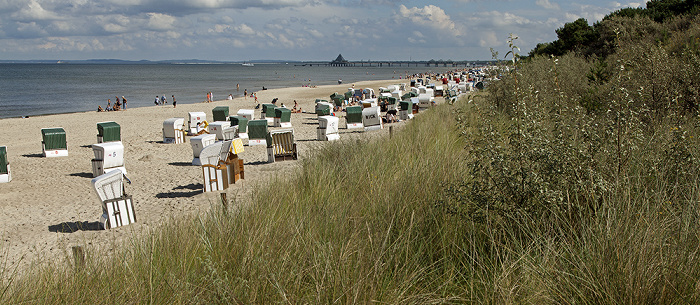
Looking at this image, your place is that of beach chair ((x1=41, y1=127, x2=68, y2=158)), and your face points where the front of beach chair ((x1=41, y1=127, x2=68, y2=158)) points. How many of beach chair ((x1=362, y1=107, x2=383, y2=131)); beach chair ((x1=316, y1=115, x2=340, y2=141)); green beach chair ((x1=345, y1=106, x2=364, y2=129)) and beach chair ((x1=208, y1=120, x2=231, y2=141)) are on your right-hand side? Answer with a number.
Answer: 4

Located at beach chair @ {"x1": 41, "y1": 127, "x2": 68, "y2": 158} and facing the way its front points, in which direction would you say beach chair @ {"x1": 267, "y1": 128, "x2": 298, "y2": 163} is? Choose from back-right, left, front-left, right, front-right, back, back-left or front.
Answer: back-right

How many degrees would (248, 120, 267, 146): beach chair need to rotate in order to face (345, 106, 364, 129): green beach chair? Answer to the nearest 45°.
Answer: approximately 45° to its right

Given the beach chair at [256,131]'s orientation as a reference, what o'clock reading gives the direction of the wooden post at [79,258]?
The wooden post is roughly at 6 o'clock from the beach chair.

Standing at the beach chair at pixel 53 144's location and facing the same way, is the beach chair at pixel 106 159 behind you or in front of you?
behind

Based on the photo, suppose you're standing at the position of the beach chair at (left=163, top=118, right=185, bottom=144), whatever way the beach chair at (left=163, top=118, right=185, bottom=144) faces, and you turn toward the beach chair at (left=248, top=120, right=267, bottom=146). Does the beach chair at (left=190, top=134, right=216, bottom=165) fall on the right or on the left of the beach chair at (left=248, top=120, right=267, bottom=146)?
right

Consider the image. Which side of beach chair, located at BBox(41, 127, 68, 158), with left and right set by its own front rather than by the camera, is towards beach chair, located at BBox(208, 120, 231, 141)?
right

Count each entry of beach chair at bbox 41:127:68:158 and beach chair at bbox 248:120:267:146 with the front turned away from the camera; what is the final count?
2

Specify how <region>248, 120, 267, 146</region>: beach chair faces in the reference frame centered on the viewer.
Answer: facing away from the viewer

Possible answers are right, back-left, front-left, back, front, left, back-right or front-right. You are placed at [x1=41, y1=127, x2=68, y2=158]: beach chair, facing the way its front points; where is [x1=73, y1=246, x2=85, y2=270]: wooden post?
back

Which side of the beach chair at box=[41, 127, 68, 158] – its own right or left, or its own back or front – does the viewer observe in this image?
back
